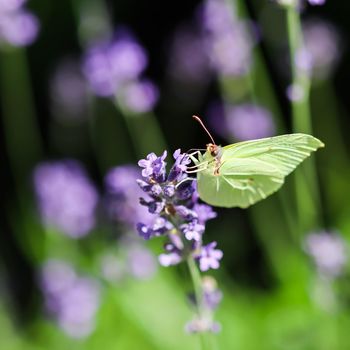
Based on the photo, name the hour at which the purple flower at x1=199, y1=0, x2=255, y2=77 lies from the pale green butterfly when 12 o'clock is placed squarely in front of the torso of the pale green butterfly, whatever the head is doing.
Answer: The purple flower is roughly at 3 o'clock from the pale green butterfly.

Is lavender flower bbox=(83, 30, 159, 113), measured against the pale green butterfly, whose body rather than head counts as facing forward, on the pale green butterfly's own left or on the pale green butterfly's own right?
on the pale green butterfly's own right

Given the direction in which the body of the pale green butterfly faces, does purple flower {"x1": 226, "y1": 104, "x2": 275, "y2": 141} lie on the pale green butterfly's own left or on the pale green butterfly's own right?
on the pale green butterfly's own right

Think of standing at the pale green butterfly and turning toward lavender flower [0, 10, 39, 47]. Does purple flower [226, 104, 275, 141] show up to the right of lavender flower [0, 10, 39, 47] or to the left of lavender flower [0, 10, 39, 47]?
right

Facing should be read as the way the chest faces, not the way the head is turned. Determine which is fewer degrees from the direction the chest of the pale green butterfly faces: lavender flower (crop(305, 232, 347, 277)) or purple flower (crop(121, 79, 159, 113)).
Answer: the purple flower

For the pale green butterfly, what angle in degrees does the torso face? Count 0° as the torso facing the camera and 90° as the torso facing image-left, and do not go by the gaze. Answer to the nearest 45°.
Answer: approximately 90°
